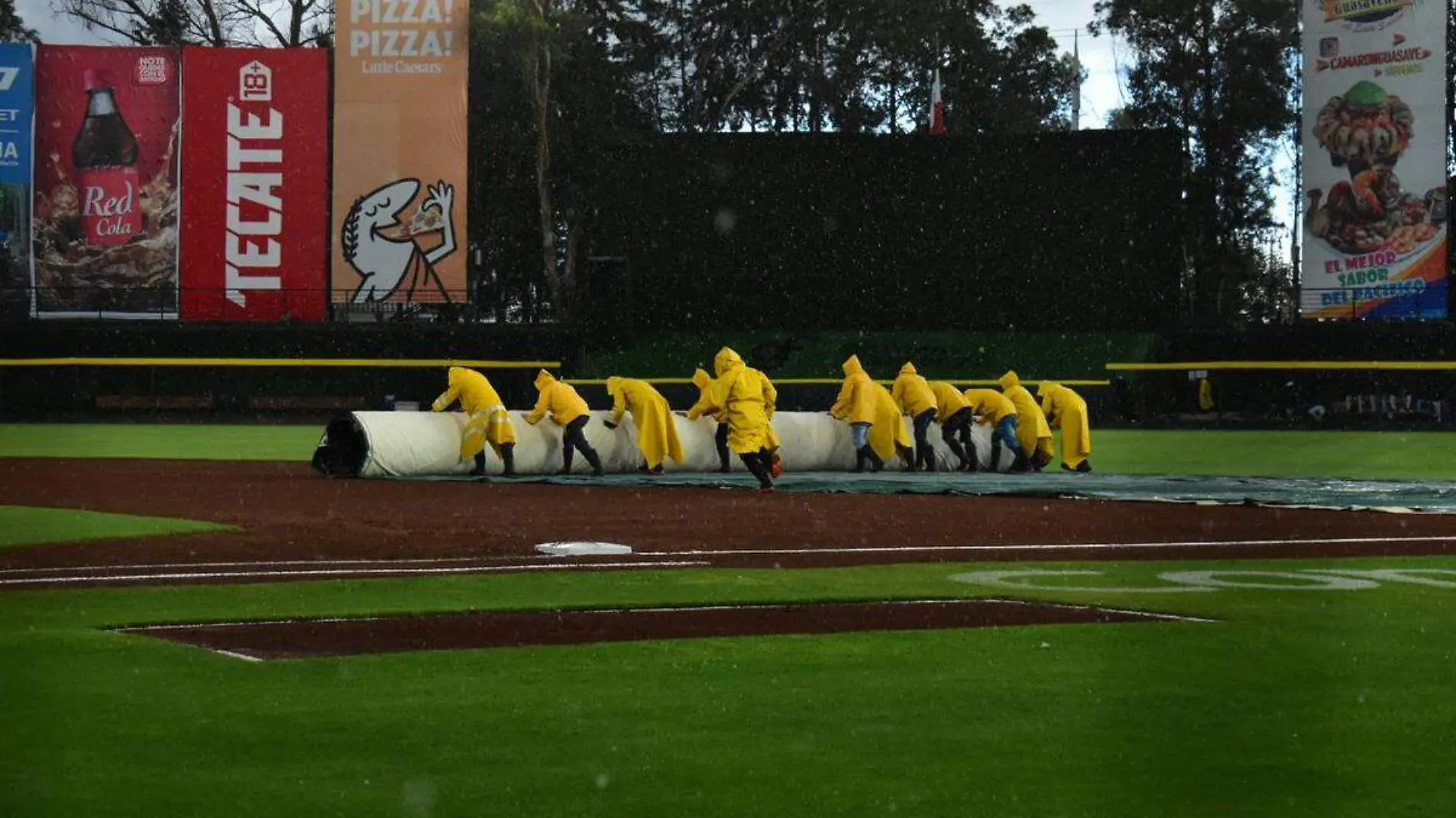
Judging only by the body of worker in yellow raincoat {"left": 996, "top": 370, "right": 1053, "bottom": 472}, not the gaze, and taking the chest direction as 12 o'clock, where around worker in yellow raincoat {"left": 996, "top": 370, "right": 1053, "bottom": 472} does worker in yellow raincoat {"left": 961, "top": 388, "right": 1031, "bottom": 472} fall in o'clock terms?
worker in yellow raincoat {"left": 961, "top": 388, "right": 1031, "bottom": 472} is roughly at 9 o'clock from worker in yellow raincoat {"left": 996, "top": 370, "right": 1053, "bottom": 472}.

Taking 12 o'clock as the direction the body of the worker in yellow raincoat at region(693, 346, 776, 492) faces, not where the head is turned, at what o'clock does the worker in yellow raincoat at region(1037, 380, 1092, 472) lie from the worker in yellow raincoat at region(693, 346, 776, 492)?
the worker in yellow raincoat at region(1037, 380, 1092, 472) is roughly at 3 o'clock from the worker in yellow raincoat at region(693, 346, 776, 492).

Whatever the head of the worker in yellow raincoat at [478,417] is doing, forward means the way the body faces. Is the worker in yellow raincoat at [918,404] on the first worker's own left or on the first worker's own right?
on the first worker's own right

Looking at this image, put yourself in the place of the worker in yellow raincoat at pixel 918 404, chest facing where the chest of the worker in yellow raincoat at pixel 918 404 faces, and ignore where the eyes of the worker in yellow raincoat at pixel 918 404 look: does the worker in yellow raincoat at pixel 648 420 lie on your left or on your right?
on your left

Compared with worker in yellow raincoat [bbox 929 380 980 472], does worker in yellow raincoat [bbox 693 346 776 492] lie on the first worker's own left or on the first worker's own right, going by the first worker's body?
on the first worker's own left

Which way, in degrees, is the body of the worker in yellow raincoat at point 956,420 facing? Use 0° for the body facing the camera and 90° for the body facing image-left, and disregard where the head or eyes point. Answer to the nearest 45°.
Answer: approximately 135°

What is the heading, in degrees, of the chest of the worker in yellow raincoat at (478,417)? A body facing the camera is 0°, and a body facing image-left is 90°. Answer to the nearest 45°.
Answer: approximately 135°

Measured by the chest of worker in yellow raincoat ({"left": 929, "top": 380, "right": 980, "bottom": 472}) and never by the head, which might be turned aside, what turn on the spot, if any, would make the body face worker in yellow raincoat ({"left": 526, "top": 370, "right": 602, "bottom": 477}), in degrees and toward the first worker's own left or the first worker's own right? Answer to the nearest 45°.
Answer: approximately 90° to the first worker's own left

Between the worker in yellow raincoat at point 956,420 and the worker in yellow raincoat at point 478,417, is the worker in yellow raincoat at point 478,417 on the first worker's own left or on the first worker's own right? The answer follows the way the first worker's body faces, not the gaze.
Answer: on the first worker's own left
